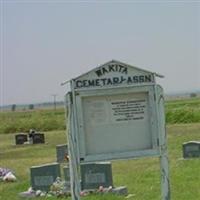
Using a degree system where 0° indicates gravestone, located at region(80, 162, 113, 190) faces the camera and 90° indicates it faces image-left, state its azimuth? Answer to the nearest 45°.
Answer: approximately 0°

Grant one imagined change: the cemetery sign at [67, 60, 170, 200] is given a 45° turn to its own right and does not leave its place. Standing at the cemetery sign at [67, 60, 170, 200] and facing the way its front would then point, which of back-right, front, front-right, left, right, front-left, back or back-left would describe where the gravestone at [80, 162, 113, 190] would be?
back-right

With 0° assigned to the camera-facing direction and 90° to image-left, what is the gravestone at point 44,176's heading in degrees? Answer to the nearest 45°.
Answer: approximately 0°

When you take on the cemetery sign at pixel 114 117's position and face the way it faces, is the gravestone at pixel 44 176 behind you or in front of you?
behind
